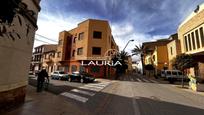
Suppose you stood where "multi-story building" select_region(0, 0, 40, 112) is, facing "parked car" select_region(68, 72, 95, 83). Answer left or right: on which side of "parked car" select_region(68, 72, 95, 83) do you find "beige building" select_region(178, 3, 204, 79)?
right

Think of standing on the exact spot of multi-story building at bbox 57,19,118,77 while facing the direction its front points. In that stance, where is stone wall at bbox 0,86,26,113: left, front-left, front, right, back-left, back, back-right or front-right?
front

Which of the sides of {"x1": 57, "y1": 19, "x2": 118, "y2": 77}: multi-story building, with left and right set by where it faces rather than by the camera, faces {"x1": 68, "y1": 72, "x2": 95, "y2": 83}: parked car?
front

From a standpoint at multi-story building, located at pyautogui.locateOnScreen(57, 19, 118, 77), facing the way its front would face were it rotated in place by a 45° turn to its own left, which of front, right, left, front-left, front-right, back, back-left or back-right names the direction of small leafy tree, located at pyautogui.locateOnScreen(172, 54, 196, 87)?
front

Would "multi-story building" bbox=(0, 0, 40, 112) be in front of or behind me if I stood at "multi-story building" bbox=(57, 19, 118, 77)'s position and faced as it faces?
in front

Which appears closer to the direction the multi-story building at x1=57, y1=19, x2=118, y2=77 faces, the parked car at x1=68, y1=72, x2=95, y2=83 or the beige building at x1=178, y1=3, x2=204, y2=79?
the parked car

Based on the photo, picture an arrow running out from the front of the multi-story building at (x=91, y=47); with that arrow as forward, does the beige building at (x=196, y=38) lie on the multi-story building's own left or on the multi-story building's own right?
on the multi-story building's own left

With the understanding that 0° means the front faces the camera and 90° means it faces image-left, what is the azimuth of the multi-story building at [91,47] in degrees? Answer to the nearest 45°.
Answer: approximately 0°
